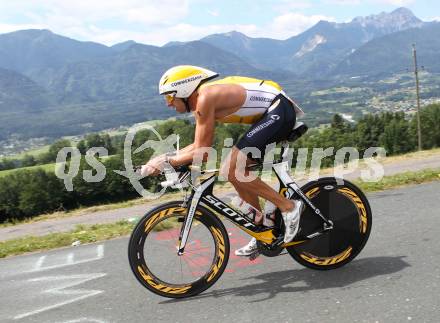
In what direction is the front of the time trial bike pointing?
to the viewer's left

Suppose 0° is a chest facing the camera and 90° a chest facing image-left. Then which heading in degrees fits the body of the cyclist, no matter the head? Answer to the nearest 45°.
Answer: approximately 90°
